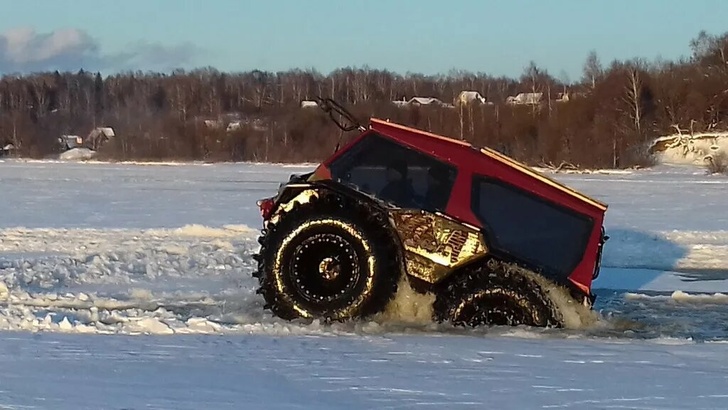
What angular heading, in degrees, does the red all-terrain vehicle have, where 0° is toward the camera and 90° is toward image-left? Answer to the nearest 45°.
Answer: approximately 90°
